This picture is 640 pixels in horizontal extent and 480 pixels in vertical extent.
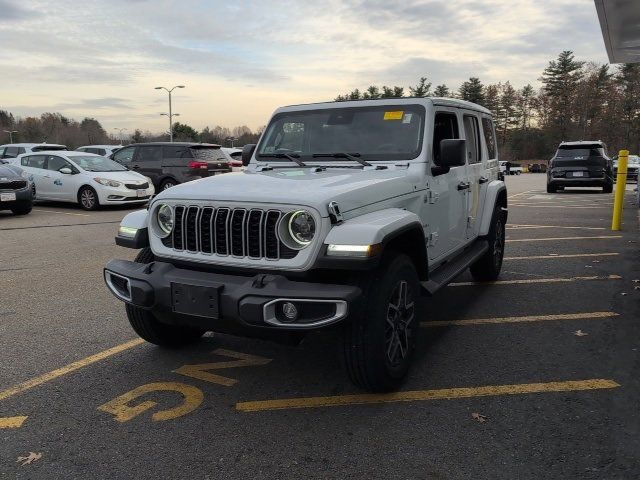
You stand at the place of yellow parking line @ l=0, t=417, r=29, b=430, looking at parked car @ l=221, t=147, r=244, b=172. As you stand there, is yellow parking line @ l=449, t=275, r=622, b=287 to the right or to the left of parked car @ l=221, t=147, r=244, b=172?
right

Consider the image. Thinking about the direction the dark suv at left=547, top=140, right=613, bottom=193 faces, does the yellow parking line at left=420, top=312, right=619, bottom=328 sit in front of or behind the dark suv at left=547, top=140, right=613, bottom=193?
behind

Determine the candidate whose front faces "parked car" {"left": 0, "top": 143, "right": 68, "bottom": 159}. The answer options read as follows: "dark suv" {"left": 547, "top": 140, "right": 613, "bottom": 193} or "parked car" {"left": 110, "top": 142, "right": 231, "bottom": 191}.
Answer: "parked car" {"left": 110, "top": 142, "right": 231, "bottom": 191}

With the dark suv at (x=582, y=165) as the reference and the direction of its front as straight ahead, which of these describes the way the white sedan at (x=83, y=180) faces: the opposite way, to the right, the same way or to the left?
to the right

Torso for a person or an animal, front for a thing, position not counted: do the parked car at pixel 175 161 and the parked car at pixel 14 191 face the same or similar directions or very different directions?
very different directions

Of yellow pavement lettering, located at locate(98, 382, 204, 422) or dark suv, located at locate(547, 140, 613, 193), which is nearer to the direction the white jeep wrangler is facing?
the yellow pavement lettering

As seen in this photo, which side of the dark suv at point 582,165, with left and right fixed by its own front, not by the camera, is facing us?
back

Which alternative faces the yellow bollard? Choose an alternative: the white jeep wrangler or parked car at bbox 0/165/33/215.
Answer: the parked car

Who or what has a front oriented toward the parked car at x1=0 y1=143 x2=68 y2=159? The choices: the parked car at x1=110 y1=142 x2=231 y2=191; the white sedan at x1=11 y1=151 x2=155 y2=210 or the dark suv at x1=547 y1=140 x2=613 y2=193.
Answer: the parked car at x1=110 y1=142 x2=231 y2=191

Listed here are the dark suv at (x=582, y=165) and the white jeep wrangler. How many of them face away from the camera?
1

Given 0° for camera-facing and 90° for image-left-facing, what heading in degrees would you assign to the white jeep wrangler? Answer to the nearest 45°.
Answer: approximately 45°

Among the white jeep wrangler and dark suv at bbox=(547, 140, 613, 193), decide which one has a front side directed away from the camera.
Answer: the dark suv

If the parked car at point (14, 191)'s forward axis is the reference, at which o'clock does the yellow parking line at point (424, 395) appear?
The yellow parking line is roughly at 1 o'clock from the parked car.
